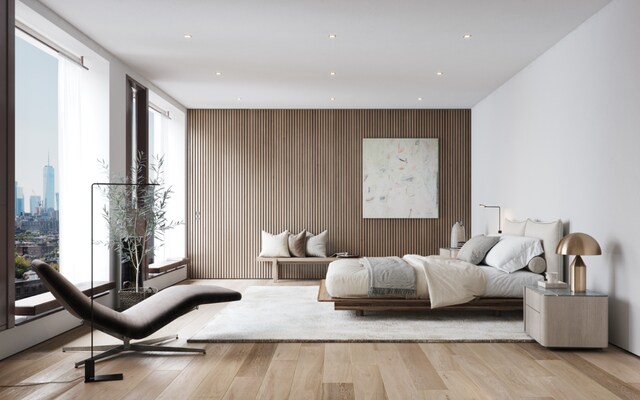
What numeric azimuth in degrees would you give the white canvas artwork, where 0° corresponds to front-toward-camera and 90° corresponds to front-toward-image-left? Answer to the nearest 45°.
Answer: approximately 0°

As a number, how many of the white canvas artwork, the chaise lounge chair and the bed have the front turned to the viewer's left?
1

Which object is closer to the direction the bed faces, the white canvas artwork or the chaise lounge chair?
the chaise lounge chair

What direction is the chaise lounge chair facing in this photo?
to the viewer's right

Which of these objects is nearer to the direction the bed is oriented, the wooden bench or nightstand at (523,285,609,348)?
the wooden bench

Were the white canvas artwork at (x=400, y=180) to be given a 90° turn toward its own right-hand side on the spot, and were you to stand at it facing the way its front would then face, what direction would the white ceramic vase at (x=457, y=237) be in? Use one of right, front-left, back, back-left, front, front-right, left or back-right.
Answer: back-left

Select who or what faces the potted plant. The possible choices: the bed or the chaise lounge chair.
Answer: the bed

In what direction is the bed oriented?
to the viewer's left
